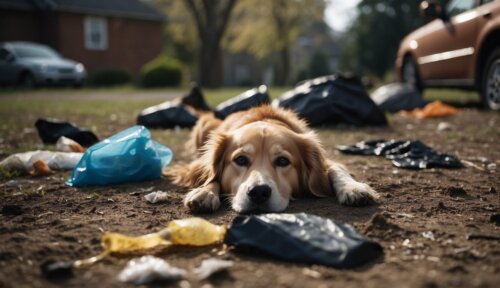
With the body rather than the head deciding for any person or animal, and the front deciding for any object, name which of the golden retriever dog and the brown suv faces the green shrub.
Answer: the brown suv

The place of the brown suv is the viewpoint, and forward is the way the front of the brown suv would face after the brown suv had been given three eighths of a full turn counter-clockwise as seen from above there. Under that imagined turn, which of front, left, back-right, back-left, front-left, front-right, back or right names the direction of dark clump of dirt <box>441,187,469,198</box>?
front

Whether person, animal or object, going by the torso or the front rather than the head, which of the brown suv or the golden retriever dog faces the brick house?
the brown suv

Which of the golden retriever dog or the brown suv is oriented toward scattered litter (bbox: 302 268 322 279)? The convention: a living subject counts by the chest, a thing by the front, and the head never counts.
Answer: the golden retriever dog

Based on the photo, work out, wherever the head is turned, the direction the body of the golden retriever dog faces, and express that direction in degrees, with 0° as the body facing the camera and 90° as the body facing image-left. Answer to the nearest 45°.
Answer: approximately 0°

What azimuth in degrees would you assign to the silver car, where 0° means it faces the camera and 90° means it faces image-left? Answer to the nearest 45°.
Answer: approximately 315°

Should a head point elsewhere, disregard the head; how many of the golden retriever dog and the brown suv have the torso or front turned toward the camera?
1

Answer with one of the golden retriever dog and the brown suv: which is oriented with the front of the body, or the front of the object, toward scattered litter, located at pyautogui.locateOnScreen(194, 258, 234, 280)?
the golden retriever dog

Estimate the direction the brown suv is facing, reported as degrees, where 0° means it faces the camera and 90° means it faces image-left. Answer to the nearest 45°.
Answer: approximately 135°

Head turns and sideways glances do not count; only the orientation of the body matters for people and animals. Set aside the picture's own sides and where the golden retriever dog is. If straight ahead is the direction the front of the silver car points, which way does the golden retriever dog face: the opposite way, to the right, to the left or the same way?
to the right
